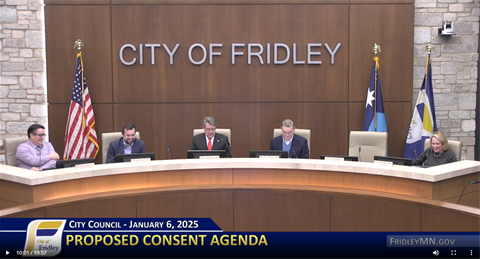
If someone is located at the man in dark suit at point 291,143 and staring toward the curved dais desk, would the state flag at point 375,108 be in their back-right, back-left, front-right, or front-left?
back-left

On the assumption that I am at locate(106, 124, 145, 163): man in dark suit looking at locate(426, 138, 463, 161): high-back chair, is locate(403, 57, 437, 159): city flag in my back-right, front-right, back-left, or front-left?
front-left

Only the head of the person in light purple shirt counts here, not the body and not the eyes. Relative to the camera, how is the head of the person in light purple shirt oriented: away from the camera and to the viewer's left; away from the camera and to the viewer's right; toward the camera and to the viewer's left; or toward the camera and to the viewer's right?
toward the camera and to the viewer's right

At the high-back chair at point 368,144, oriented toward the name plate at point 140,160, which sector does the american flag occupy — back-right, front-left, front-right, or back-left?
front-right

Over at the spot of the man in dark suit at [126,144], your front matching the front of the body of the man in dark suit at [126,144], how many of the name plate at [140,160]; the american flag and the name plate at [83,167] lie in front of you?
2

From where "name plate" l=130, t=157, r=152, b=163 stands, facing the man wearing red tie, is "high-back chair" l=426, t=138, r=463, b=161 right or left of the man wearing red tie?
right

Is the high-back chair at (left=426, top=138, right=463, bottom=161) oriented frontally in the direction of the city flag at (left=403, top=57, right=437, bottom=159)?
no

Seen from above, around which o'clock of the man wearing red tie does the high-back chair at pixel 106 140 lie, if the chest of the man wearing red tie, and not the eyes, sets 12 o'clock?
The high-back chair is roughly at 3 o'clock from the man wearing red tie.

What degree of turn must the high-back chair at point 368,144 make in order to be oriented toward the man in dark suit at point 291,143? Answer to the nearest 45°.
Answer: approximately 45° to its right

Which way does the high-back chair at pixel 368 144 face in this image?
toward the camera

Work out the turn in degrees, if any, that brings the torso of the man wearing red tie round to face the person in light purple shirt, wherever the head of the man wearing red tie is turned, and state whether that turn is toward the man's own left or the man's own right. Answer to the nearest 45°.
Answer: approximately 90° to the man's own right

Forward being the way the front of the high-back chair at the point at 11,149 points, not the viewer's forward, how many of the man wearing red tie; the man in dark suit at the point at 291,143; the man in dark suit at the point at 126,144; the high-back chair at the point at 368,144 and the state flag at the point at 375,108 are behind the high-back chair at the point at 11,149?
0

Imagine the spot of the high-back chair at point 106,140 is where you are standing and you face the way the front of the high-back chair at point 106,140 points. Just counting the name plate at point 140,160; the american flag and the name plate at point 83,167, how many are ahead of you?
2

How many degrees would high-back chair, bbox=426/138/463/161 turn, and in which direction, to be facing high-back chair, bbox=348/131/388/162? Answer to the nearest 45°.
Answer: approximately 45° to its right

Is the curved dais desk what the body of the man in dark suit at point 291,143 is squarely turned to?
yes

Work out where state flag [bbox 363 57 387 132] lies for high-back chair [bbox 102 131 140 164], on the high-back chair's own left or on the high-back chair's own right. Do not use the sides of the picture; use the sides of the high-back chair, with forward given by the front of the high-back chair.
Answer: on the high-back chair's own left

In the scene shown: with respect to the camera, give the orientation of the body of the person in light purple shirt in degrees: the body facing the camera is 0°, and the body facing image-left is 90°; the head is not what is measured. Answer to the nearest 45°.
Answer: approximately 315°

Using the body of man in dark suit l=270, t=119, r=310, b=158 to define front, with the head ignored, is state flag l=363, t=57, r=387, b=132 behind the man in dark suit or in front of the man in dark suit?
behind

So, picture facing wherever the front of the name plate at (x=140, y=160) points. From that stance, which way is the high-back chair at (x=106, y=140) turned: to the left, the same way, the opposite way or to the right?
the same way

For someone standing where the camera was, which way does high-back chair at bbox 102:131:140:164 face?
facing the viewer
